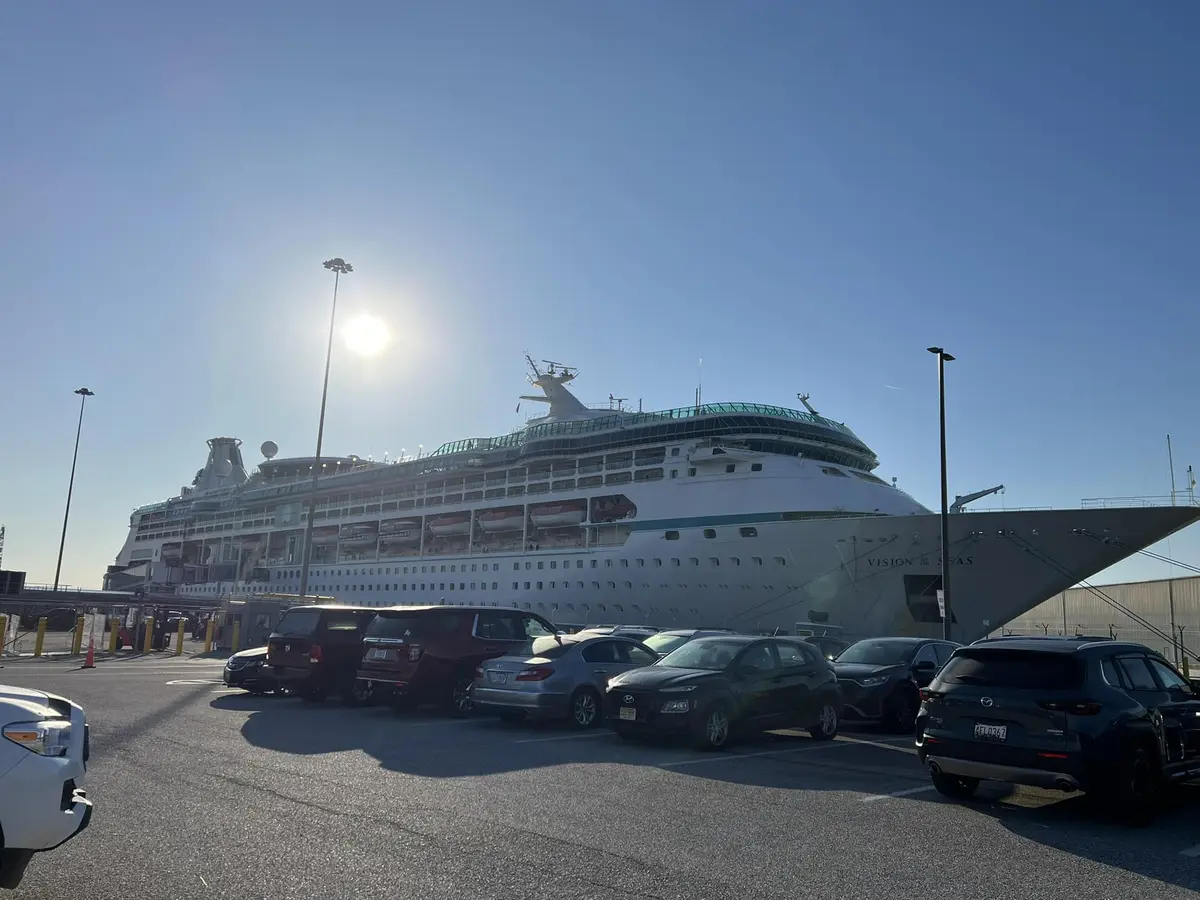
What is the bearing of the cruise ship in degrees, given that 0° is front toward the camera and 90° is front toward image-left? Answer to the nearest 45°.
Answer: approximately 315°

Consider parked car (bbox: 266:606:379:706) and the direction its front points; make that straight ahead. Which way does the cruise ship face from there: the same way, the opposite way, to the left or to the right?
to the right

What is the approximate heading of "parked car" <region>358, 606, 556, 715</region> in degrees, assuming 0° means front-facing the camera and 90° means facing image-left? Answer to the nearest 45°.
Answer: approximately 225°

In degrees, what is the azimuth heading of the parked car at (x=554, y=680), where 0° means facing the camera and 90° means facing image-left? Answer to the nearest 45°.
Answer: approximately 225°

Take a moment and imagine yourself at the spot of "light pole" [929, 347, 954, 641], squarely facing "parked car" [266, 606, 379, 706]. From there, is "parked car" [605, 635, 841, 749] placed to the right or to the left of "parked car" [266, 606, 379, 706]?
left

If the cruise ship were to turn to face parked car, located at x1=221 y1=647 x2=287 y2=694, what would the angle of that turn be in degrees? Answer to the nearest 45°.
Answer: approximately 90° to its right

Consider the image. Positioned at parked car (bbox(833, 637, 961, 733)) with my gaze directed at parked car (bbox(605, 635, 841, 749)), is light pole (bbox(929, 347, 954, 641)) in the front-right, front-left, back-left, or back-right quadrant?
back-right

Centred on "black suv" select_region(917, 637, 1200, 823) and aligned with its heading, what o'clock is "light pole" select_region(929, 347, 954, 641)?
The light pole is roughly at 10 o'clock from the black suv.
